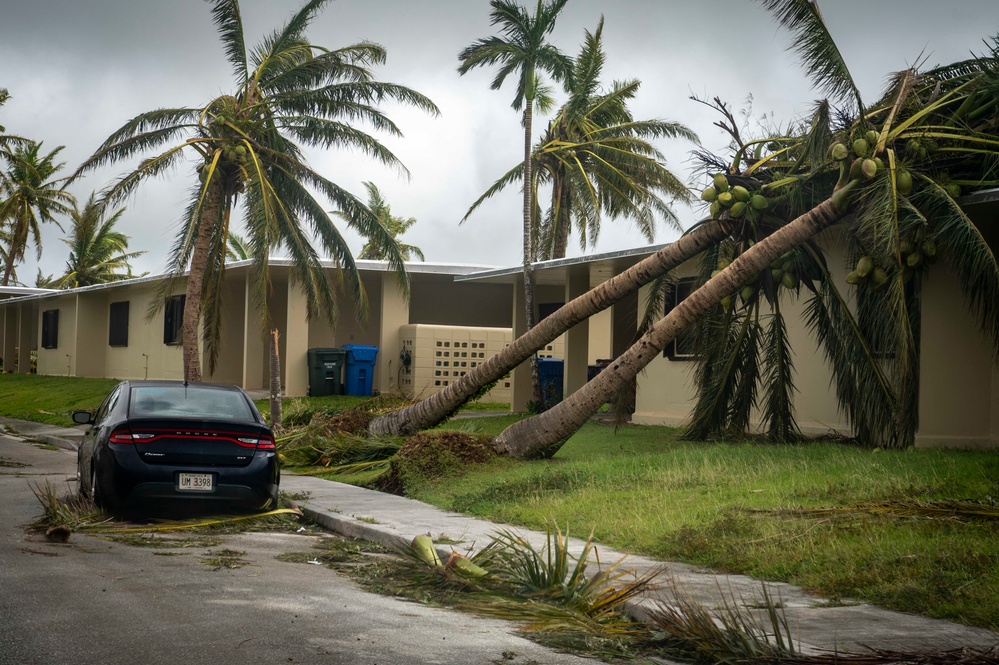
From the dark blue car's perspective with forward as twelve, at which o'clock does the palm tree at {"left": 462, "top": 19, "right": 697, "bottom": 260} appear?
The palm tree is roughly at 1 o'clock from the dark blue car.

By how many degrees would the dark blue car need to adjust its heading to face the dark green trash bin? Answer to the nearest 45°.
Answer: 0° — it already faces it

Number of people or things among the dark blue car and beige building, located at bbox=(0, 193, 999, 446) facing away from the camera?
1

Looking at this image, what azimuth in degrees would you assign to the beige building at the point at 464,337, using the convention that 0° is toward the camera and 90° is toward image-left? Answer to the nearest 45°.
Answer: approximately 45°

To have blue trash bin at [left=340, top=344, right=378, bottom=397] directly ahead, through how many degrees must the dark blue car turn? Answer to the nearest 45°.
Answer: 0° — it already faces it

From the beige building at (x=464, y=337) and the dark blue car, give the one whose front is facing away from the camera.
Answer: the dark blue car

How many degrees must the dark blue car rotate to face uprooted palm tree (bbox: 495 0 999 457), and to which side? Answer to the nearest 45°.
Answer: approximately 90° to its right

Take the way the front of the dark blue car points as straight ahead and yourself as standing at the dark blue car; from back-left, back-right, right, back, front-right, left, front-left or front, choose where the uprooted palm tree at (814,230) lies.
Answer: right

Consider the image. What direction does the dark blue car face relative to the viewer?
away from the camera
